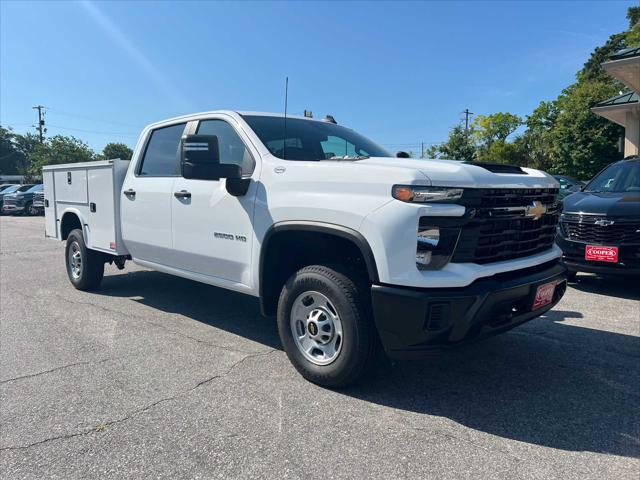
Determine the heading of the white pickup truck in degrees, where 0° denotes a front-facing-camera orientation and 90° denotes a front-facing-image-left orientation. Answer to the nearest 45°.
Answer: approximately 315°

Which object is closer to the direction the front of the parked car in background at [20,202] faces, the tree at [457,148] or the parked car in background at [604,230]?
the parked car in background

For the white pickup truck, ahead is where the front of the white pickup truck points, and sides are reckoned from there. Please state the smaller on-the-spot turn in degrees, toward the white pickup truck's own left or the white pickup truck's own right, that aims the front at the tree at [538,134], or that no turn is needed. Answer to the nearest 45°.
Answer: approximately 90° to the white pickup truck's own left

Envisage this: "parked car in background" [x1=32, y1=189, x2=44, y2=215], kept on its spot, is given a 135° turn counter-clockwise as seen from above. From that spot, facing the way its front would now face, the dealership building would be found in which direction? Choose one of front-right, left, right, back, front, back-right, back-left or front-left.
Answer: front-right

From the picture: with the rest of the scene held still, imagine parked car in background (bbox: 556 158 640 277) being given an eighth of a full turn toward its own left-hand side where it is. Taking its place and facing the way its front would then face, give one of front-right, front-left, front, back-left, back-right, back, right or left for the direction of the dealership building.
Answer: back

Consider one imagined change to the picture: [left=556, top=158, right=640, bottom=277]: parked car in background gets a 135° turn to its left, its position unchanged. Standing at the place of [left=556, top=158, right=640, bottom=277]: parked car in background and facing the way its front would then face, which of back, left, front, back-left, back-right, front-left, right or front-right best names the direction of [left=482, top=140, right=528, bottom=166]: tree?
left

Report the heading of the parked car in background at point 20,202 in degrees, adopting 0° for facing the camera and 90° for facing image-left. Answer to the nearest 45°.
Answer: approximately 45°

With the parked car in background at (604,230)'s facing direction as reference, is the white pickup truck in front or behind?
in front

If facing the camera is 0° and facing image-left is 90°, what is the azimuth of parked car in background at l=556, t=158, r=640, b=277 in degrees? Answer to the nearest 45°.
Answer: approximately 45°

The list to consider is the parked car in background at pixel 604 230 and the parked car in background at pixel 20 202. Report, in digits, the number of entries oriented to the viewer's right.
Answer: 0

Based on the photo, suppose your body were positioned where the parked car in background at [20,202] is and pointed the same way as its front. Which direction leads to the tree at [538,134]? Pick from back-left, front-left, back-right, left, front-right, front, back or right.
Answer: back-left

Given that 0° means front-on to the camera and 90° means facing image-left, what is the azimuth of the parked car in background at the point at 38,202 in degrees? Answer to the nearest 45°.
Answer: approximately 45°

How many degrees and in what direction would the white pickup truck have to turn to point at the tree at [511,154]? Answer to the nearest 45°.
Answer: approximately 90° to its left

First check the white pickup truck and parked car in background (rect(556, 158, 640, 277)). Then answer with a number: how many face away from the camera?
0
